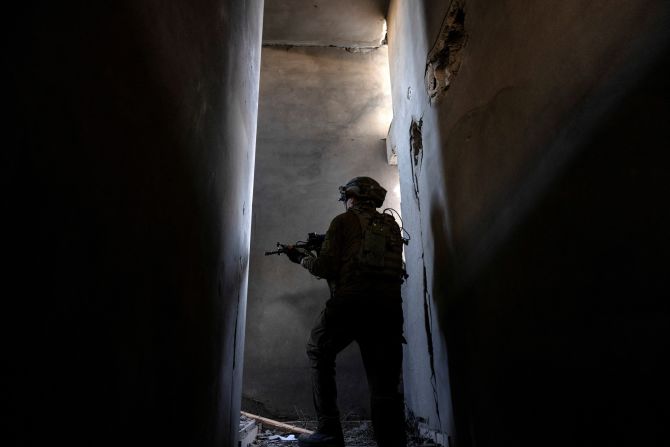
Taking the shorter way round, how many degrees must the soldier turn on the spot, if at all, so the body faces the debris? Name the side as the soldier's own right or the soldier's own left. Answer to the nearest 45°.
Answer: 0° — they already face it

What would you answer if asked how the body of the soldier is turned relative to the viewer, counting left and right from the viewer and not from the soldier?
facing away from the viewer and to the left of the viewer
